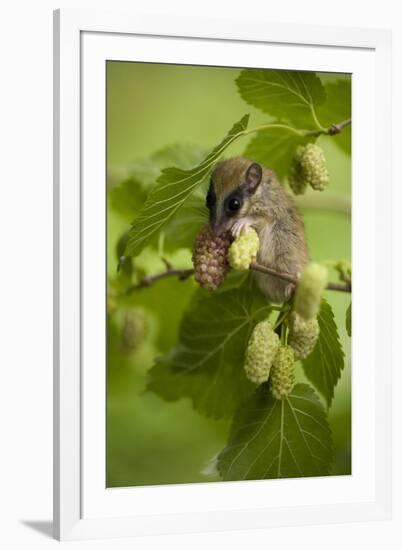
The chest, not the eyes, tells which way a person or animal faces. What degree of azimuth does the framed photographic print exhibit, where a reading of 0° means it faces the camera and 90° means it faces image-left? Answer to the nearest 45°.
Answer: approximately 315°
